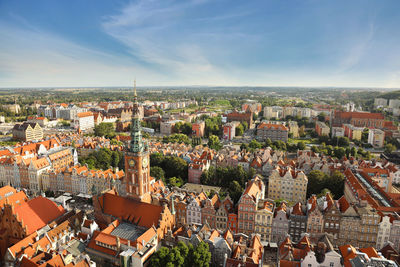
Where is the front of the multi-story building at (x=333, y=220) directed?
toward the camera

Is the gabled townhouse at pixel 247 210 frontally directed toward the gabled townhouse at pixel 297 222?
no

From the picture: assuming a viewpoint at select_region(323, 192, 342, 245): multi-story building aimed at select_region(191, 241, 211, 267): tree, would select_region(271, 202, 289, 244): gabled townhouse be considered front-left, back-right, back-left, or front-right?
front-right

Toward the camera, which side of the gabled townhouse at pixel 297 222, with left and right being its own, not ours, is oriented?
front

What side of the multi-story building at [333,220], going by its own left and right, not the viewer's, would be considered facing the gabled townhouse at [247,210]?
right

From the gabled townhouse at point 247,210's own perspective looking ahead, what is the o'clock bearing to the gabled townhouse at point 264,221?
the gabled townhouse at point 264,221 is roughly at 9 o'clock from the gabled townhouse at point 247,210.

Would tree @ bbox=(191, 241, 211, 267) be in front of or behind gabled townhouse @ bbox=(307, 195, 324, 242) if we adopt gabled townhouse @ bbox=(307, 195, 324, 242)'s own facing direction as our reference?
in front

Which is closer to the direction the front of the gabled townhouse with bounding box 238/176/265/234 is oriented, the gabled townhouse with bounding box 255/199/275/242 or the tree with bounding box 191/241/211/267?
the tree

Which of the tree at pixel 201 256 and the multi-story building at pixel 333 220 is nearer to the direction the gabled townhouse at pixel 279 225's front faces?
the tree

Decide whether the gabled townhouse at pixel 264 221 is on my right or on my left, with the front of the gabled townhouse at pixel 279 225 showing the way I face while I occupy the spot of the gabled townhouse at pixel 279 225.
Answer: on my right

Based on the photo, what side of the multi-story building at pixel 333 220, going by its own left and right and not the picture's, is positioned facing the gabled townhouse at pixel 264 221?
right

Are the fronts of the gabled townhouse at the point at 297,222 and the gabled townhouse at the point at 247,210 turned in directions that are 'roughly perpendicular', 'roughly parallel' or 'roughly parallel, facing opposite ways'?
roughly parallel

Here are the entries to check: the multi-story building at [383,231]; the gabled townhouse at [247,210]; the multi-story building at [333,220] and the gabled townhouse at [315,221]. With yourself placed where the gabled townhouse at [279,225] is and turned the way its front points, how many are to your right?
1

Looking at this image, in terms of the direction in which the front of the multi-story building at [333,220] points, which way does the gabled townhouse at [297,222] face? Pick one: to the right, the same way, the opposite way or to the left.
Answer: the same way

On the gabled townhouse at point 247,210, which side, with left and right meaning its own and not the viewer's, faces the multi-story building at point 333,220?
left

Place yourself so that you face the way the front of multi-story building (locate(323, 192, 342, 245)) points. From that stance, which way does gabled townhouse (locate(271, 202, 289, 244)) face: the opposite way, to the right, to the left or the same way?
the same way

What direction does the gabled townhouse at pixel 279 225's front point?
toward the camera

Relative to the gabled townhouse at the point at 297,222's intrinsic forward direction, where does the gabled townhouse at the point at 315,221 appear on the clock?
the gabled townhouse at the point at 315,221 is roughly at 9 o'clock from the gabled townhouse at the point at 297,222.

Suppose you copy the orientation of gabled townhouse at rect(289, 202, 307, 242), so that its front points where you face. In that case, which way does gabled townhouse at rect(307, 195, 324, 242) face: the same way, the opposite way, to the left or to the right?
the same way

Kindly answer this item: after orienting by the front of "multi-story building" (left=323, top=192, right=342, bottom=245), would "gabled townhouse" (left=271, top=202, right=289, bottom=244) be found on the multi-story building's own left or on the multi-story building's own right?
on the multi-story building's own right

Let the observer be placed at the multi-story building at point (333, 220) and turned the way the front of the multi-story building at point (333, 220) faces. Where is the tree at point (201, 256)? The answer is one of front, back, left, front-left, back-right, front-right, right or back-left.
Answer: front-right
